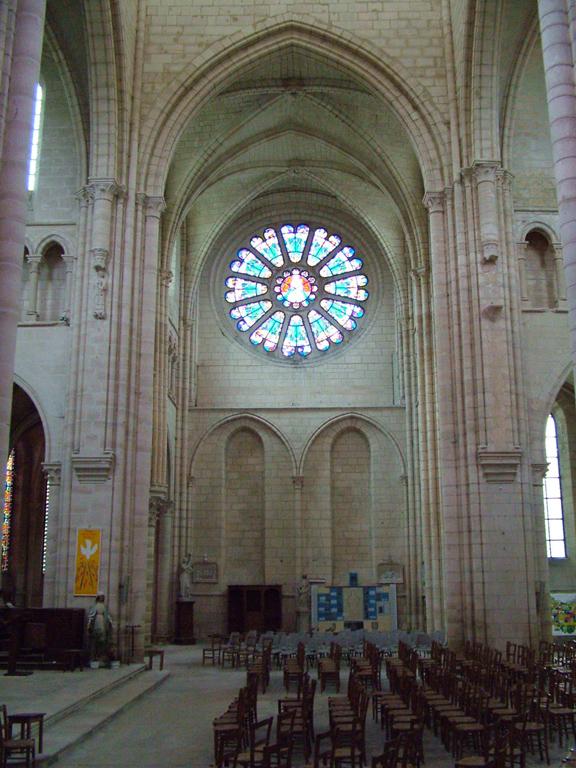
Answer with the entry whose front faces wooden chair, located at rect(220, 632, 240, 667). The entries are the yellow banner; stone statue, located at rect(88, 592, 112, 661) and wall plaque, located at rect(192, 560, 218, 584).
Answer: the wall plaque

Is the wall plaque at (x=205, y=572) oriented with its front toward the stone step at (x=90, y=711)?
yes

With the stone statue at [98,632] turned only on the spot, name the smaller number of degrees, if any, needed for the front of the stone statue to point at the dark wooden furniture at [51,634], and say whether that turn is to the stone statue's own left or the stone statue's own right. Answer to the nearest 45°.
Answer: approximately 90° to the stone statue's own right

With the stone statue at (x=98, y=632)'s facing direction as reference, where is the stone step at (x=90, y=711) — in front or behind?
in front

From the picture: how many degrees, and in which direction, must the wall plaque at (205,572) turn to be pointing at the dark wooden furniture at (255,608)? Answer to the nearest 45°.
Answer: approximately 90° to its left

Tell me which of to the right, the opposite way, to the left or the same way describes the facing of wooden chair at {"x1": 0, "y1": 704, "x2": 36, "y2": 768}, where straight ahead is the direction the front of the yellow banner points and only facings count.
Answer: to the left

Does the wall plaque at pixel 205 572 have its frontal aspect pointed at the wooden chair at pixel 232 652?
yes

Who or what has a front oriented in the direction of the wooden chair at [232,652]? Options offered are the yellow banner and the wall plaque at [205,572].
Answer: the wall plaque
